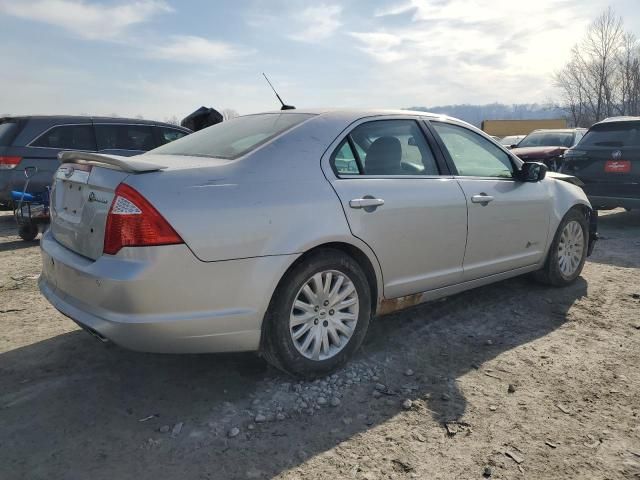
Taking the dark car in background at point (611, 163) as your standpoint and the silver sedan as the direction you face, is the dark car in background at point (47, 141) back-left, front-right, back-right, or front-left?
front-right

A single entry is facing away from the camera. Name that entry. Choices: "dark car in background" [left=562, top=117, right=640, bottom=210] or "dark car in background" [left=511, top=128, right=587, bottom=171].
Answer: "dark car in background" [left=562, top=117, right=640, bottom=210]

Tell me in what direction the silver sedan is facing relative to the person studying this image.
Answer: facing away from the viewer and to the right of the viewer

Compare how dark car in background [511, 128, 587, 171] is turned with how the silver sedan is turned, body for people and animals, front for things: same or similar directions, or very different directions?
very different directions

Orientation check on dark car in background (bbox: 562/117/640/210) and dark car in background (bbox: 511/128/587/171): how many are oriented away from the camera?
1

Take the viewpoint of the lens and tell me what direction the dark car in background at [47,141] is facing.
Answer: facing away from the viewer and to the right of the viewer

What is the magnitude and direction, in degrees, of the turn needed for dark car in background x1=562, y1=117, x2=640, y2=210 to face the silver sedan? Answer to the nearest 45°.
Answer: approximately 180°

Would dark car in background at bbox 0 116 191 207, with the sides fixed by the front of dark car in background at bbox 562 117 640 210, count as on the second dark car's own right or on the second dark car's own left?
on the second dark car's own left

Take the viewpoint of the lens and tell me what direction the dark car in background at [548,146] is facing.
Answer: facing the viewer and to the left of the viewer

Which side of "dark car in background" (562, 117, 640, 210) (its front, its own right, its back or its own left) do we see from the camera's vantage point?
back

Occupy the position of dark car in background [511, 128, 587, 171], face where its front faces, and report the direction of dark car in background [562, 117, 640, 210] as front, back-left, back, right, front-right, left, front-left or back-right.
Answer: front-left
